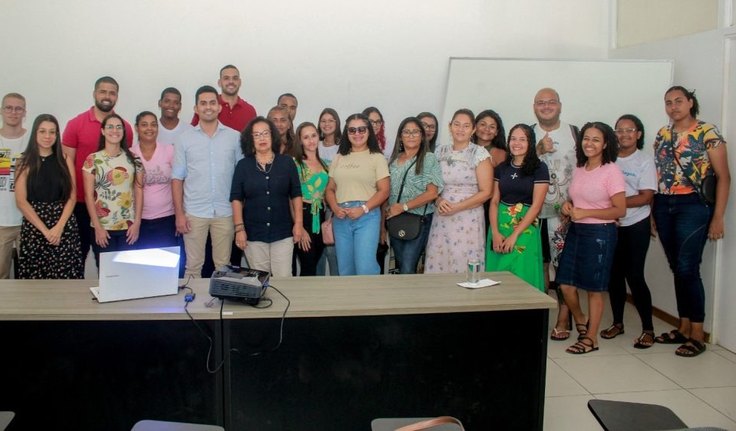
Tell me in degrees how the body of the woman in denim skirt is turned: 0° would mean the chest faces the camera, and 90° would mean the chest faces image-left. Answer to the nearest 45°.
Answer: approximately 45°

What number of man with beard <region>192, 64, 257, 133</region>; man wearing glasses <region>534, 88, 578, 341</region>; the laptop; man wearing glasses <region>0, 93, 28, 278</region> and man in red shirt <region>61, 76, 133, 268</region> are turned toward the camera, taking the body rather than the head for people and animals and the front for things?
4

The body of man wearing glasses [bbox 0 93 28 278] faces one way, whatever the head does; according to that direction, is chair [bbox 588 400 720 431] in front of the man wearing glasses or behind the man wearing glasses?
in front

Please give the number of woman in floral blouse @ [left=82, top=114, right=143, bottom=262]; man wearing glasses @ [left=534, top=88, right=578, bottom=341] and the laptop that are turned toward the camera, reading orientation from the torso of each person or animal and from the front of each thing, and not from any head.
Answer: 2

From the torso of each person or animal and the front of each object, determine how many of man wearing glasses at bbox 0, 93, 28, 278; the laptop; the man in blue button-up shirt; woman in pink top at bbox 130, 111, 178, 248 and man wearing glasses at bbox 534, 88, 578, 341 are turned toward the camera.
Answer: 4

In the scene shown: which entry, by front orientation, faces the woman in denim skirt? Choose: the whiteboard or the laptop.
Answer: the whiteboard

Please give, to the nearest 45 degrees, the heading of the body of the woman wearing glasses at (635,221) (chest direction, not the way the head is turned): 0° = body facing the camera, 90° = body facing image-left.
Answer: approximately 45°

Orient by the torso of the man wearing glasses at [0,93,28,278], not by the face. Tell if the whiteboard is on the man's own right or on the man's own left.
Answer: on the man's own left

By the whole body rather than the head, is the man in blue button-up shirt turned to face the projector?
yes

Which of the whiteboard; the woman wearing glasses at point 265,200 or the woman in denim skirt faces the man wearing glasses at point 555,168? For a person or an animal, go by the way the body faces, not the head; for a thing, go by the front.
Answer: the whiteboard

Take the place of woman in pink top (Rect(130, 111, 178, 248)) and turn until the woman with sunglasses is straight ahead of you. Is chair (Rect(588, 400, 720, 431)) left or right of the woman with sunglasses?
right

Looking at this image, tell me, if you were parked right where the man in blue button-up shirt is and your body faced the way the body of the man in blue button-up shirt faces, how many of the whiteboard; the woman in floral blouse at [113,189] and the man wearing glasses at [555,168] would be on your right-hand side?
1

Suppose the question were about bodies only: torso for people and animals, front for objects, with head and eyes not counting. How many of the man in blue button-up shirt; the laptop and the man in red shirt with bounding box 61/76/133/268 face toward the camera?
2
